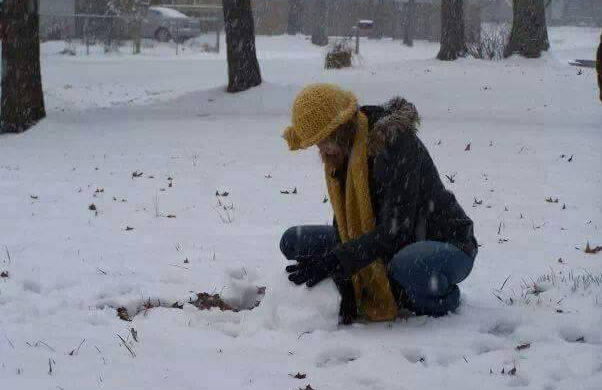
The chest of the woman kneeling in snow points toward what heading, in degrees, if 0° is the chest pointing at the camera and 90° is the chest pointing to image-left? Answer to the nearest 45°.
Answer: approximately 45°

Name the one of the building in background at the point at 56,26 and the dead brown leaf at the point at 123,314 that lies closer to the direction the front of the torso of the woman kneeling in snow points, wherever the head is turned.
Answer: the dead brown leaf

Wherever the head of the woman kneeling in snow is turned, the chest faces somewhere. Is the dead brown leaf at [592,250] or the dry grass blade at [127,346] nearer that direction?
the dry grass blade

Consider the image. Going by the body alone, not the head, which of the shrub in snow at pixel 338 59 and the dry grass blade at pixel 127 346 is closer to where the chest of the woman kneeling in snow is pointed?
the dry grass blade

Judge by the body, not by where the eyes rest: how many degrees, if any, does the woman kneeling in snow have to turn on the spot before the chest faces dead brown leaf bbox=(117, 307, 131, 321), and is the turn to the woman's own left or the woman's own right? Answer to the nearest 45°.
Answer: approximately 45° to the woman's own right

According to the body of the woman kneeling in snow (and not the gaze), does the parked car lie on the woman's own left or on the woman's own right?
on the woman's own right

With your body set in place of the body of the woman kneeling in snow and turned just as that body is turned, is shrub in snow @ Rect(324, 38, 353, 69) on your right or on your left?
on your right

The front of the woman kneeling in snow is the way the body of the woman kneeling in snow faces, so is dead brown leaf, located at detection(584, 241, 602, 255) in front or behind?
behind

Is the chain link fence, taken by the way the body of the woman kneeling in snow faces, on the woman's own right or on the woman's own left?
on the woman's own right
